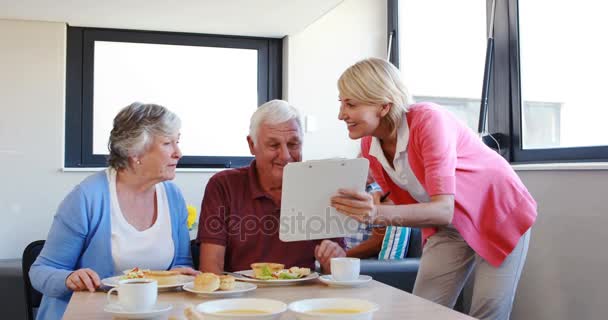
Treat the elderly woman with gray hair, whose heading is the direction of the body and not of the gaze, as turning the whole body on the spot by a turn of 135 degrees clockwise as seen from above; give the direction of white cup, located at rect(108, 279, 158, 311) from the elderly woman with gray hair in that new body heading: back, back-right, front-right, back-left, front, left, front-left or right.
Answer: left

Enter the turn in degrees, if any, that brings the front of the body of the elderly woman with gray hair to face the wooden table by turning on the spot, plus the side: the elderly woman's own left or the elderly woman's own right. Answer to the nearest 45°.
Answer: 0° — they already face it

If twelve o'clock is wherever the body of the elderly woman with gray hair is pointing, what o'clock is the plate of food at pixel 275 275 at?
The plate of food is roughly at 12 o'clock from the elderly woman with gray hair.

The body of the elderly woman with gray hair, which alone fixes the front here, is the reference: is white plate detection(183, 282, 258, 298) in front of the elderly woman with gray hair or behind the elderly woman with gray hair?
in front

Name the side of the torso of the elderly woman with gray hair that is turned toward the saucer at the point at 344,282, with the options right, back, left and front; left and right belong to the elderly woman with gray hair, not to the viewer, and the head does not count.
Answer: front

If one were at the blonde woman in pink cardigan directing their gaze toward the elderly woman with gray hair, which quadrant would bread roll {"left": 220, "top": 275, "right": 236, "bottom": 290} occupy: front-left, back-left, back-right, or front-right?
front-left

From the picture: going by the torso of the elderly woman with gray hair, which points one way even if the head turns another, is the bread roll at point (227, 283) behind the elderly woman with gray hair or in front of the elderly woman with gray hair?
in front

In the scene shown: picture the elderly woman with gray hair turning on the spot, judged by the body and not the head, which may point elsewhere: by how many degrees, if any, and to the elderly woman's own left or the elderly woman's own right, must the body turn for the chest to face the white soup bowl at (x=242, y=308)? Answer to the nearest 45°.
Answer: approximately 45° to the elderly woman's own right

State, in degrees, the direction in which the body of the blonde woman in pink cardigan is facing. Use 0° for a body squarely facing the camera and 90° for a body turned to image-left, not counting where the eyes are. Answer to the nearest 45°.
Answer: approximately 45°

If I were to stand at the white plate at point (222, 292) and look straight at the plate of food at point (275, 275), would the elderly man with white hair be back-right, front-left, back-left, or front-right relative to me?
front-left

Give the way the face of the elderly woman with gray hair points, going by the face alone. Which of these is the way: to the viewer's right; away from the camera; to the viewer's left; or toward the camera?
to the viewer's right

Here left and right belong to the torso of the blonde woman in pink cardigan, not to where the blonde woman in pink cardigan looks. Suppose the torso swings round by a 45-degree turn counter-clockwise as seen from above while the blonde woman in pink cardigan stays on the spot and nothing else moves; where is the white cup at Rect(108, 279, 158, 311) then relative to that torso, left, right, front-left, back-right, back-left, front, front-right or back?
front-right

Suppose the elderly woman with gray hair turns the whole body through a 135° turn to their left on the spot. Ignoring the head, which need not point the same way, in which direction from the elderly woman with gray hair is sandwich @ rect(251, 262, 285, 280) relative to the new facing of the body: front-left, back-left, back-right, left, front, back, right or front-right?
back-right

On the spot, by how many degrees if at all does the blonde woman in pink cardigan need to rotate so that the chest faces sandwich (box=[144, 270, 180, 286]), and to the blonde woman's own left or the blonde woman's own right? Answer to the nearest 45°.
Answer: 0° — they already face it

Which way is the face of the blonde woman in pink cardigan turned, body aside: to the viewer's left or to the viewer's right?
to the viewer's left

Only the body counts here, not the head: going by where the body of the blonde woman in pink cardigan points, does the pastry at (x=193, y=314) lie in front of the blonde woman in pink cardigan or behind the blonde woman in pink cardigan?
in front

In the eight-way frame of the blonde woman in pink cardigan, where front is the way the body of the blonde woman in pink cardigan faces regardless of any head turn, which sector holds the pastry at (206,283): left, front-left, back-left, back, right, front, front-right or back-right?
front

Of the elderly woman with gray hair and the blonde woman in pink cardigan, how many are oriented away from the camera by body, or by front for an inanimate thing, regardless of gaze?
0

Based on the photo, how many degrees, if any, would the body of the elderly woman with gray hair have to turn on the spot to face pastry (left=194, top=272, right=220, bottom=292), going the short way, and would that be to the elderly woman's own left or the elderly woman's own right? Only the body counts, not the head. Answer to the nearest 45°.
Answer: approximately 45° to the elderly woman's own right

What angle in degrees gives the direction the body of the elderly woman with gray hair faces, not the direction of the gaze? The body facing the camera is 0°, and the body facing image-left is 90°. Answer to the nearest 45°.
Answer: approximately 315°

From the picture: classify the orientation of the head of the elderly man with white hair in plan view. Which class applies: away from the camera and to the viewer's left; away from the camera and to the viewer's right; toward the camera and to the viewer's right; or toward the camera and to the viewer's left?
toward the camera and to the viewer's right
